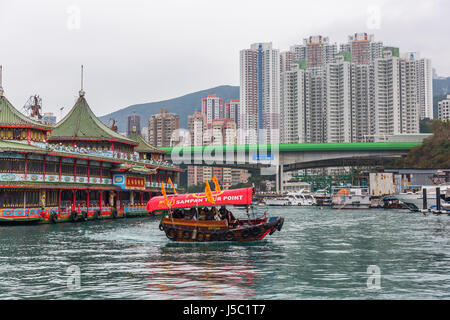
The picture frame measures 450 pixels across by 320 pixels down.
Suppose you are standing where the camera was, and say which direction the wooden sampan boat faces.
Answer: facing to the right of the viewer
